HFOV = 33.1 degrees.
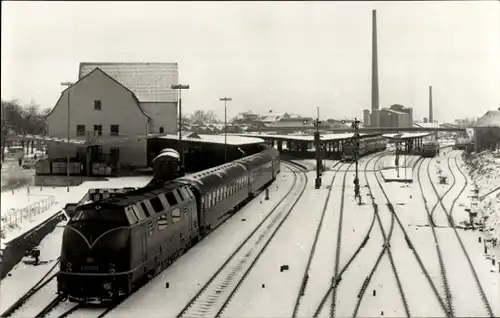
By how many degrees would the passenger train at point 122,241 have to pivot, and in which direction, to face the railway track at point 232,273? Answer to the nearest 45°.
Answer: approximately 180°

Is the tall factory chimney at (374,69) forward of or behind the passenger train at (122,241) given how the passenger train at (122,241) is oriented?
behind

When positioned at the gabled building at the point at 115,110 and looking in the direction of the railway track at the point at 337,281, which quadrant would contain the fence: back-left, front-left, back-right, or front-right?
front-right

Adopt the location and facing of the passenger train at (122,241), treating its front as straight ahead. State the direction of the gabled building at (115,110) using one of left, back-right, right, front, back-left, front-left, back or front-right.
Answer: back-right

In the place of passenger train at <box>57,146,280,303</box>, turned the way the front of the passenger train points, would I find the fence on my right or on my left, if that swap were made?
on my right

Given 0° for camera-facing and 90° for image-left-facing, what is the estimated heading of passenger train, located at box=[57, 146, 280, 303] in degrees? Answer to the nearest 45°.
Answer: approximately 45°

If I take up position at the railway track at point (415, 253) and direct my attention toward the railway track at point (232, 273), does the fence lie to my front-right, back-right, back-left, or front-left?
front-right
